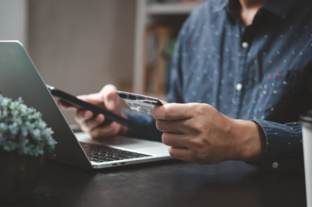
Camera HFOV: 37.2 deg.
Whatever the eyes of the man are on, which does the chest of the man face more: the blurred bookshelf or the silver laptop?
the silver laptop

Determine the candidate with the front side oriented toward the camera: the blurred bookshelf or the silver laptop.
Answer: the blurred bookshelf

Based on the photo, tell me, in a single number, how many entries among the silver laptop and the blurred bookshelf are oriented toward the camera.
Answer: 1

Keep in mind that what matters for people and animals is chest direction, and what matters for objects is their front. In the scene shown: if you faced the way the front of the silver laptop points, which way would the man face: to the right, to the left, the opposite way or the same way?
the opposite way

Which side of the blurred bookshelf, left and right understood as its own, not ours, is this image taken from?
front

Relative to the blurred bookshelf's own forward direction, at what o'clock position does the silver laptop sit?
The silver laptop is roughly at 12 o'clock from the blurred bookshelf.

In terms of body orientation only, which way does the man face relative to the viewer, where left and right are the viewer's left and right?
facing the viewer and to the left of the viewer

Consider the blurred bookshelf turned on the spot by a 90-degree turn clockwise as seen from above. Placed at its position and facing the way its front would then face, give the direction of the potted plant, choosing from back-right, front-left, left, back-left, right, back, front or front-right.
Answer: left

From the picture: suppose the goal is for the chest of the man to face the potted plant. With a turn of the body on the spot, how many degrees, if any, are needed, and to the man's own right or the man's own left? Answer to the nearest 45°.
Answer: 0° — they already face it

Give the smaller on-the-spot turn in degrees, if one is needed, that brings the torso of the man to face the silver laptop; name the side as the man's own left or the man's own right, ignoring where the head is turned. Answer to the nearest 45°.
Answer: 0° — they already face it

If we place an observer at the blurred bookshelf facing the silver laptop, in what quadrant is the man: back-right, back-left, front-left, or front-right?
front-left

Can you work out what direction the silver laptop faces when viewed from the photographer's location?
facing away from the viewer and to the right of the viewer

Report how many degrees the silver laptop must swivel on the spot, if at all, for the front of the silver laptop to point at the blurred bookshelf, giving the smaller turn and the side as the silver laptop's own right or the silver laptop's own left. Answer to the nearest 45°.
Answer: approximately 45° to the silver laptop's own left

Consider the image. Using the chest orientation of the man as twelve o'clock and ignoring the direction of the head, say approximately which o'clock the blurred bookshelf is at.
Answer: The blurred bookshelf is roughly at 4 o'clock from the man.

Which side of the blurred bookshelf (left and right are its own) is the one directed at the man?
front
